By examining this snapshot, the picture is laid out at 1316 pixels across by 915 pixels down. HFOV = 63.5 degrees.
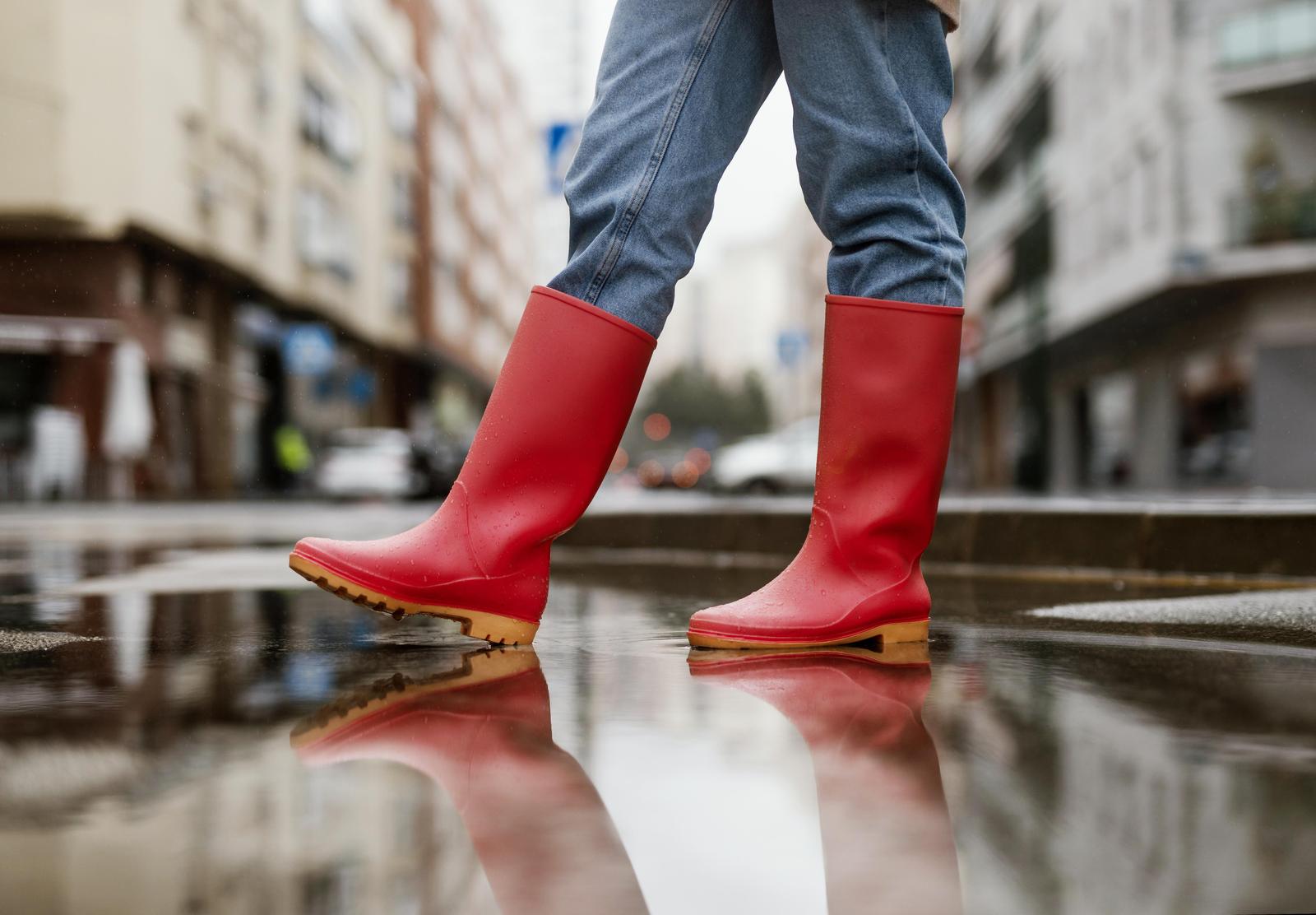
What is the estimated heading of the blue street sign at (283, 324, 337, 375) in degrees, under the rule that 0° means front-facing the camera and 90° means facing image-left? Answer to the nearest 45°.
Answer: approximately 0°

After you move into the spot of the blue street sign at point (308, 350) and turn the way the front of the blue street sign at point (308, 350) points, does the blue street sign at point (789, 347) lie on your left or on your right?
on your left

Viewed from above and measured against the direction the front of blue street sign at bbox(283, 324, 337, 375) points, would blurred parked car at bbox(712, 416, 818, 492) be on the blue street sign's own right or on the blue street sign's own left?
on the blue street sign's own left

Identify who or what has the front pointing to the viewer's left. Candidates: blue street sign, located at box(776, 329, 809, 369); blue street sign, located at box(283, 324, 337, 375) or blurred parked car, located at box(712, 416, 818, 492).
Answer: the blurred parked car

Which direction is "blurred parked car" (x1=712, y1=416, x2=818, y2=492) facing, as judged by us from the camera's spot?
facing to the left of the viewer

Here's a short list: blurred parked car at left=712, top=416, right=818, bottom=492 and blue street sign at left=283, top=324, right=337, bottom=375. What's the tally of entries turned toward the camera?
1

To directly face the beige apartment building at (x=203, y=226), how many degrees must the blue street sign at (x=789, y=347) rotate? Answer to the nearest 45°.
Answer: approximately 90° to its right

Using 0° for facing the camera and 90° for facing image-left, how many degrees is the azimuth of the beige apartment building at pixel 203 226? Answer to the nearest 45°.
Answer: approximately 315°
